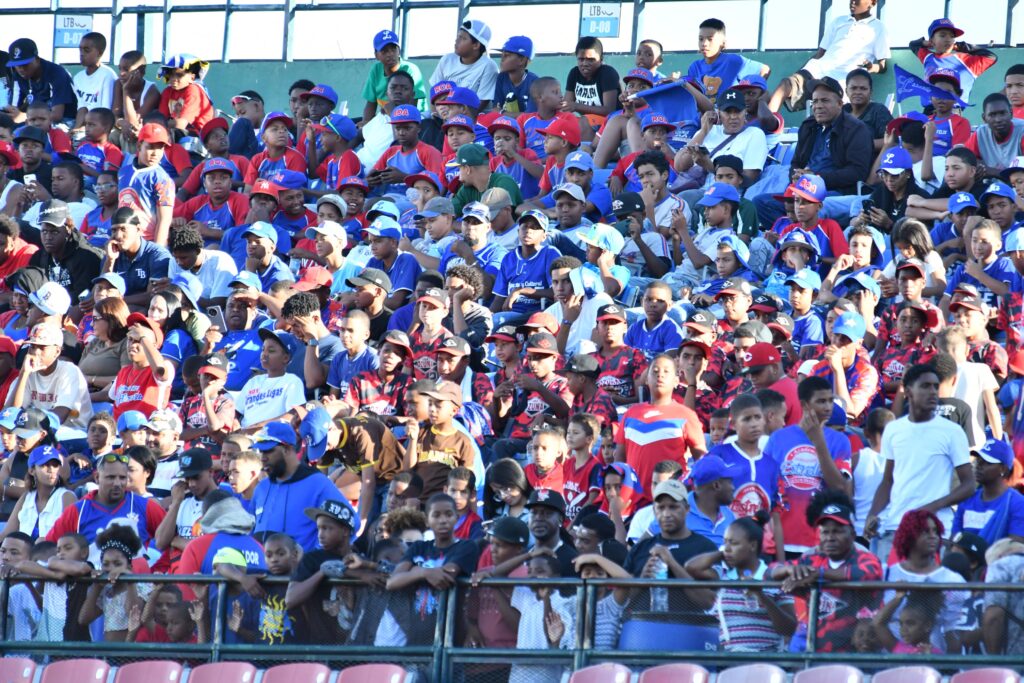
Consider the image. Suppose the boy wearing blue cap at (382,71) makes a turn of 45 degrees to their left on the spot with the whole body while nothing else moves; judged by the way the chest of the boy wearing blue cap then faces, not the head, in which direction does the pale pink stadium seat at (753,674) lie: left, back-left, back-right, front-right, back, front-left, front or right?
front-right

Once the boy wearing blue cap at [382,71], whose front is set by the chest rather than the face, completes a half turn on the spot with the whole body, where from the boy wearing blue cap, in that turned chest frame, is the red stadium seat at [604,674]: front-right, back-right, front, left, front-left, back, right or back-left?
back

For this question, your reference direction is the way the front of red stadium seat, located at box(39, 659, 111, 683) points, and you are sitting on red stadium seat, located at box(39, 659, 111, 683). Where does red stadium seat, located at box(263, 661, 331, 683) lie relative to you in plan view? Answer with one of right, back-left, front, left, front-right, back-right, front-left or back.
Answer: front-left

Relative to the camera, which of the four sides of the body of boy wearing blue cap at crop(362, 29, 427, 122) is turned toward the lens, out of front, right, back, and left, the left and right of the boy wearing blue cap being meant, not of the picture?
front

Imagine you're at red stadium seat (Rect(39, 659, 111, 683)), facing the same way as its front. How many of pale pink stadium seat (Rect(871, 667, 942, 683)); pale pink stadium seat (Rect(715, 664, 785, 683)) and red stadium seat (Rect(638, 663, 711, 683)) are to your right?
0

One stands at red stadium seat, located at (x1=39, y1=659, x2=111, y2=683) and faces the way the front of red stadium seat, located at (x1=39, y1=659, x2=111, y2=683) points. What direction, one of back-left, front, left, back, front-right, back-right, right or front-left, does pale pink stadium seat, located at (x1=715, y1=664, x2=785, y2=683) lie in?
front-left

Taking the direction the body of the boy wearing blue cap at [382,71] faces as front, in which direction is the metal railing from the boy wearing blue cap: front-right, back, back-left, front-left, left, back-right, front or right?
front

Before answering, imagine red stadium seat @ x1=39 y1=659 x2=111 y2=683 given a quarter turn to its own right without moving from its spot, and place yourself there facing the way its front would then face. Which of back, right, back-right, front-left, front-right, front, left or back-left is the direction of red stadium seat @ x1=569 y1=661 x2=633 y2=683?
back-left

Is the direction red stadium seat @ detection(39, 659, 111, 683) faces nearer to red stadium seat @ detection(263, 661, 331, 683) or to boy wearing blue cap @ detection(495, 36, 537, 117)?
the red stadium seat

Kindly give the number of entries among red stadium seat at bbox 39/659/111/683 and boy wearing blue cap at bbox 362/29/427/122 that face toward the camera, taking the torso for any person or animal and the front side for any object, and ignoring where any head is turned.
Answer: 2

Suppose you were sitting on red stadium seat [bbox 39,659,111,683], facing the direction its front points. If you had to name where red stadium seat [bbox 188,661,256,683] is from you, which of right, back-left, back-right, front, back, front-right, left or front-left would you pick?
front-left

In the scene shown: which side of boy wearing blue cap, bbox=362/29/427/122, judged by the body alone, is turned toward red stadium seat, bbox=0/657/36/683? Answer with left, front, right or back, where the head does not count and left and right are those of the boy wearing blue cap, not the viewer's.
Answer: front

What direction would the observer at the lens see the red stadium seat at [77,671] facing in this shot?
facing the viewer

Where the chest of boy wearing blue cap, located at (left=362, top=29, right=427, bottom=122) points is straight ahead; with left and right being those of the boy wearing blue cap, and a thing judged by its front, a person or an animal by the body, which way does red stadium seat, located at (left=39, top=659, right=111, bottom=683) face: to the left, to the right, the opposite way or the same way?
the same way

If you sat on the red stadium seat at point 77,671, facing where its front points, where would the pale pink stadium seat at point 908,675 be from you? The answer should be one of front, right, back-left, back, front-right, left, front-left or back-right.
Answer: front-left
